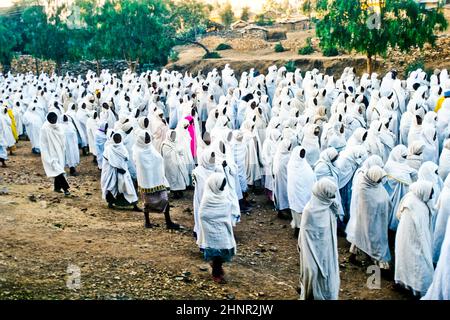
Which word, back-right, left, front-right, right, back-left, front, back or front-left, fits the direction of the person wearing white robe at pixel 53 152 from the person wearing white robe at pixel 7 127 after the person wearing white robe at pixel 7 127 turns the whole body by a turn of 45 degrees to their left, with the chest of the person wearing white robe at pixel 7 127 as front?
back-right

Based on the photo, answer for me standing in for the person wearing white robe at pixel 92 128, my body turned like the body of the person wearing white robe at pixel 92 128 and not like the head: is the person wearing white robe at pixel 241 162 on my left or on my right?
on my right

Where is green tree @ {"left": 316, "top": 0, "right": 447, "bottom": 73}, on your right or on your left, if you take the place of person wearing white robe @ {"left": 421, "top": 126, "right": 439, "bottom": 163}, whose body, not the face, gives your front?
on your left

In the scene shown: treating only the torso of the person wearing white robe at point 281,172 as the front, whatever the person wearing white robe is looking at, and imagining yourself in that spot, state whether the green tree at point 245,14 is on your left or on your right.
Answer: on your left
